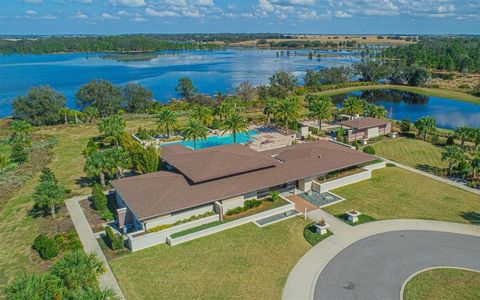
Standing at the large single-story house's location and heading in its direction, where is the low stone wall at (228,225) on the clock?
The low stone wall is roughly at 1 o'clock from the large single-story house.

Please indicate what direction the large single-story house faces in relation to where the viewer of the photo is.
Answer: facing the viewer and to the right of the viewer

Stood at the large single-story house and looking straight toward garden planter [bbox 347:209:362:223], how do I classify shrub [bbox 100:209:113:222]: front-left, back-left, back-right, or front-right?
back-right

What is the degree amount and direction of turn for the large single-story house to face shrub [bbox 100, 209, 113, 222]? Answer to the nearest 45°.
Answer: approximately 135° to its right

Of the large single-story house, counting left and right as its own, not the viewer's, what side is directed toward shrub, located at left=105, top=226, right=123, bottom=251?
right

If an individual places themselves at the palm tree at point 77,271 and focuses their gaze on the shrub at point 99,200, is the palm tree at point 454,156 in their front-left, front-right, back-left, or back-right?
front-right

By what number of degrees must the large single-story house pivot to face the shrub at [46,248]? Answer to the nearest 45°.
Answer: approximately 90° to its right

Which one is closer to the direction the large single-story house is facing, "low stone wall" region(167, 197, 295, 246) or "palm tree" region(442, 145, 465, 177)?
the low stone wall

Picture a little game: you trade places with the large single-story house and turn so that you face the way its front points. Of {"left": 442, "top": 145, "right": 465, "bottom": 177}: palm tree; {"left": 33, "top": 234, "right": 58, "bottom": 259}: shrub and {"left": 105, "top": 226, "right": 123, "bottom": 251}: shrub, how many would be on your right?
2

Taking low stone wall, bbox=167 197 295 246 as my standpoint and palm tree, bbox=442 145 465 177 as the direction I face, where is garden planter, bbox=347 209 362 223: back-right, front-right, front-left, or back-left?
front-right

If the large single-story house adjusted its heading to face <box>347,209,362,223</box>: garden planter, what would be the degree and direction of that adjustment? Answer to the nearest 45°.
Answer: approximately 45° to its left

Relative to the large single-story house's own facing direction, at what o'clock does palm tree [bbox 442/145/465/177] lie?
The palm tree is roughly at 10 o'clock from the large single-story house.

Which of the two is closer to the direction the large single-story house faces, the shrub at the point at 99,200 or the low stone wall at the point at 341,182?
the low stone wall
